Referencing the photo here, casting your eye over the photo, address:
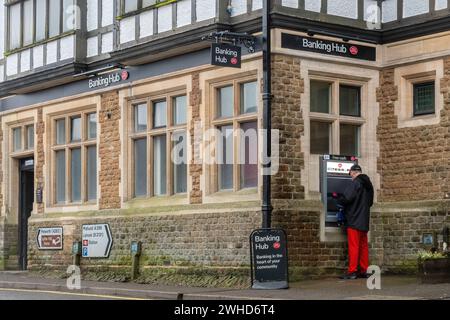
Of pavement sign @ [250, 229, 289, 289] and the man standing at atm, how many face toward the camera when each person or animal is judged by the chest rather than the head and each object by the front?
1

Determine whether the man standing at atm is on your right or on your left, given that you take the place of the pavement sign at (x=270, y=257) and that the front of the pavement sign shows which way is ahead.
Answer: on your left

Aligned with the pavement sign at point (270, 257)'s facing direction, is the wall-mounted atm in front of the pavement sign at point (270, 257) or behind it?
behind

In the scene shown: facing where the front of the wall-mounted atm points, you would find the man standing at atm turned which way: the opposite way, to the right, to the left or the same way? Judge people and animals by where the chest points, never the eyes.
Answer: the opposite way

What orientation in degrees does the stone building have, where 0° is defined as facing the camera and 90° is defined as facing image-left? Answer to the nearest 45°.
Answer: approximately 45°

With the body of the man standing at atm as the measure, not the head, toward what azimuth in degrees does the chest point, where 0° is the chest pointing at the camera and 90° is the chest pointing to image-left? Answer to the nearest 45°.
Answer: approximately 135°

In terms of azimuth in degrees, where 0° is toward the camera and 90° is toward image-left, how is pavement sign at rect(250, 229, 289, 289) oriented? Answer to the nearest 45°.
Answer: approximately 0°

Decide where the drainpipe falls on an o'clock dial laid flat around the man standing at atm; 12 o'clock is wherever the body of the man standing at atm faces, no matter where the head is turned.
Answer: The drainpipe is roughly at 9 o'clock from the man standing at atm.
